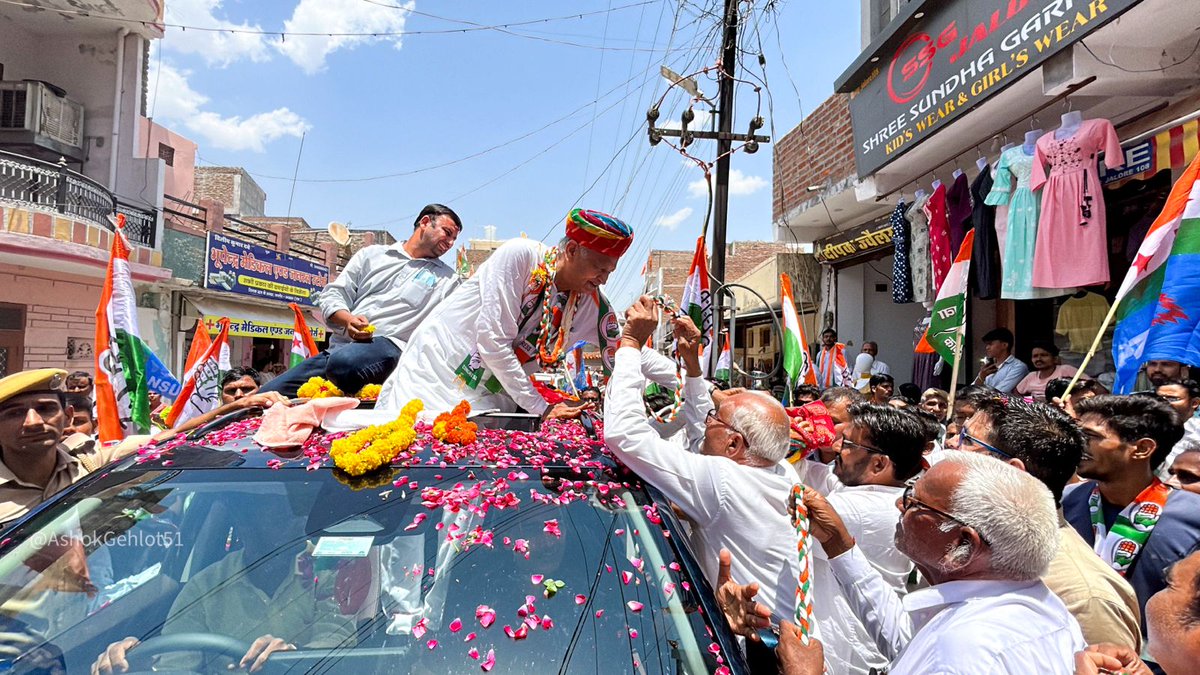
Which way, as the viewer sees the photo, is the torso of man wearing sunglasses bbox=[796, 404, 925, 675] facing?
to the viewer's left

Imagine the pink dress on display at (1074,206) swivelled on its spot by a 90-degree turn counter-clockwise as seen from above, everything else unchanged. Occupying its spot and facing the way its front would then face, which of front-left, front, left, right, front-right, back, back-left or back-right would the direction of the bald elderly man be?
front-right

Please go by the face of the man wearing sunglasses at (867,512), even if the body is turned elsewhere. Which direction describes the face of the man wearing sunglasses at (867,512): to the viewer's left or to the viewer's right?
to the viewer's left

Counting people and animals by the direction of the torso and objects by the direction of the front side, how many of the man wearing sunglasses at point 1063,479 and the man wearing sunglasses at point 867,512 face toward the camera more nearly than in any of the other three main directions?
0

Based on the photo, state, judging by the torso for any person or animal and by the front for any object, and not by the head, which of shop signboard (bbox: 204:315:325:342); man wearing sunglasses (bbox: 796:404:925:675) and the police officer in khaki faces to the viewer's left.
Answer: the man wearing sunglasses

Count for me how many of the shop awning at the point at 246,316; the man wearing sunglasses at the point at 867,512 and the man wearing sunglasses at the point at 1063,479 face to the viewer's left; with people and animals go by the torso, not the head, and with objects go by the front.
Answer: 2

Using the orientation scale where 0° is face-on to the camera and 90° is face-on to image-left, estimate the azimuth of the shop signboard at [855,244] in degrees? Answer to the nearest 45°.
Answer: approximately 45°

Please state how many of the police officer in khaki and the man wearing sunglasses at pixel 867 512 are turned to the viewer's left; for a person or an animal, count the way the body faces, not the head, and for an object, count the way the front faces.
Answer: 1

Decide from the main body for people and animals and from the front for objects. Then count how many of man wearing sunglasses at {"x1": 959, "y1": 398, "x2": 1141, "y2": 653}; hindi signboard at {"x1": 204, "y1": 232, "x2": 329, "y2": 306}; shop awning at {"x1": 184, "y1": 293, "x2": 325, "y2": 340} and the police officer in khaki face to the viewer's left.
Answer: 1

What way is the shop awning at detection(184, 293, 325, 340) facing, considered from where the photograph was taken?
facing the viewer and to the right of the viewer

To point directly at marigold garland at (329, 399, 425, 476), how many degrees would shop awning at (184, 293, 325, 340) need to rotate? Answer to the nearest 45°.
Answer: approximately 45° to its right

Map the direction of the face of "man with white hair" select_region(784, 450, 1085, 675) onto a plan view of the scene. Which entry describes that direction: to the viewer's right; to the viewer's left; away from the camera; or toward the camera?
to the viewer's left

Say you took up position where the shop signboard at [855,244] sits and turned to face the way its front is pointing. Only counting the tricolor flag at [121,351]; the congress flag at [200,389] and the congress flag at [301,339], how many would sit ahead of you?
3

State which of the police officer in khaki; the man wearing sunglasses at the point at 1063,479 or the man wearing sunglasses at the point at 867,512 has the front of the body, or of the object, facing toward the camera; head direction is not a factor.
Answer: the police officer in khaki

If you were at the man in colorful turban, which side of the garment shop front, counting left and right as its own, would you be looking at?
front

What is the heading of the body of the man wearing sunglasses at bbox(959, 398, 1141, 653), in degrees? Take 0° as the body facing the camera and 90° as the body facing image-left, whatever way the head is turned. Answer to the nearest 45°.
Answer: approximately 90°
